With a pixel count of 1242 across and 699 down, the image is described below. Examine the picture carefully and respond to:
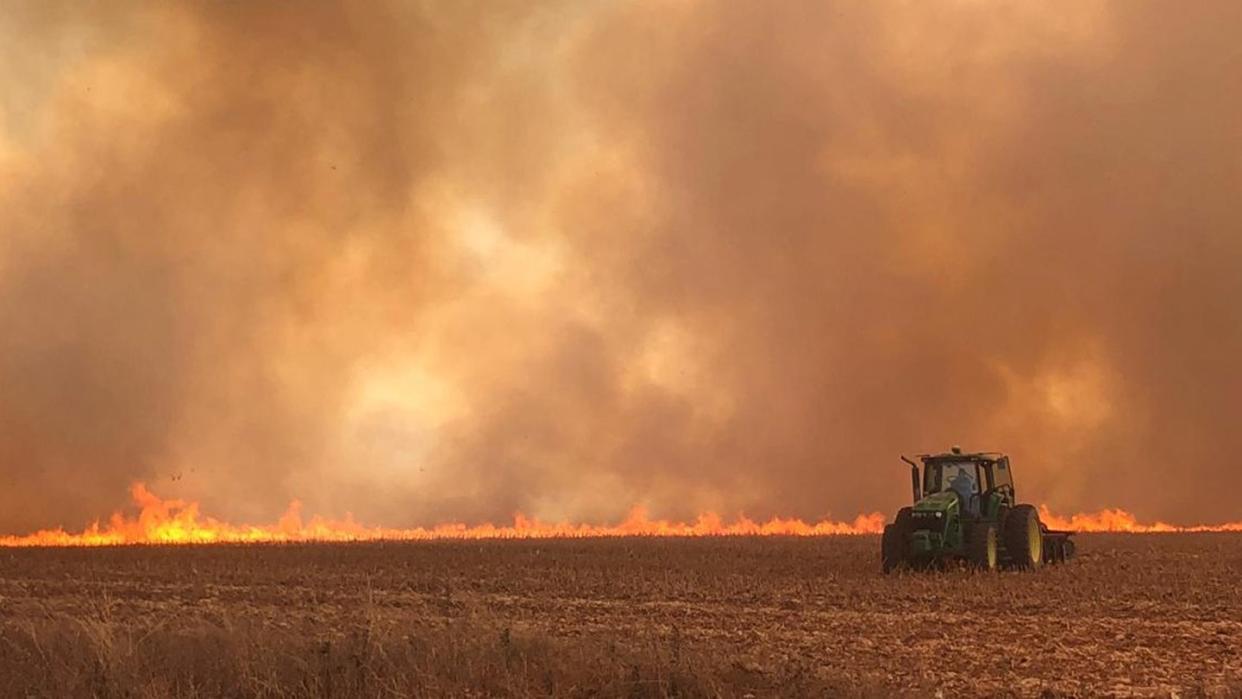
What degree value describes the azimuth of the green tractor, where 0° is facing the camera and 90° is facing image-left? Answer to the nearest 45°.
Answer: approximately 45°
